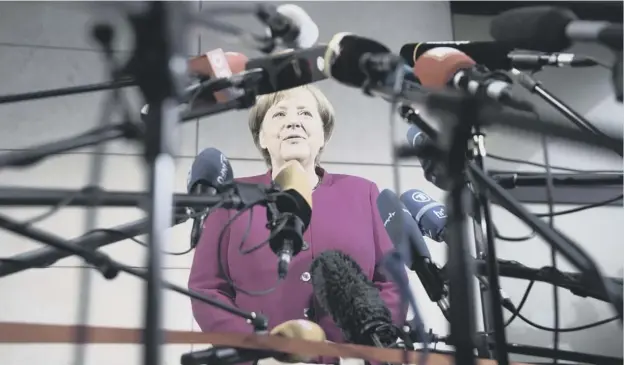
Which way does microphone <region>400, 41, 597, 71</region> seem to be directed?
to the viewer's left

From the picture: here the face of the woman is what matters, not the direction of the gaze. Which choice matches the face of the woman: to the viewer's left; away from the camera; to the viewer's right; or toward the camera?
toward the camera

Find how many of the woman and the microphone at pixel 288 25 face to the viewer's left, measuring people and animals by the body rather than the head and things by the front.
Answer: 0

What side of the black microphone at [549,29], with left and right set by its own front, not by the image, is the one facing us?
left

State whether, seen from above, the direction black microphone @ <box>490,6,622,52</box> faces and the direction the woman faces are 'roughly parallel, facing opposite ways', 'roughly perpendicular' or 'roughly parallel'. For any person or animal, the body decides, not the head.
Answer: roughly perpendicular

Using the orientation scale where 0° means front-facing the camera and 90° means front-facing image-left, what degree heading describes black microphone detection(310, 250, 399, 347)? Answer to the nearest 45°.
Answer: approximately 135°

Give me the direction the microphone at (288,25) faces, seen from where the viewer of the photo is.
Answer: facing away from the viewer and to the right of the viewer

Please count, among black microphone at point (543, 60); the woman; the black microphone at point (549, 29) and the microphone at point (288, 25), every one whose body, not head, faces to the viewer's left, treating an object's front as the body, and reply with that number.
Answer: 2

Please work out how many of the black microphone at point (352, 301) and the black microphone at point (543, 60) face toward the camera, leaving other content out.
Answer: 0

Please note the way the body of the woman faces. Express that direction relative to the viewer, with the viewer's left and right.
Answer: facing the viewer

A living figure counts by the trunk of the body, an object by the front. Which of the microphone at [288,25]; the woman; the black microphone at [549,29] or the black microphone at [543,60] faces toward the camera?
the woman

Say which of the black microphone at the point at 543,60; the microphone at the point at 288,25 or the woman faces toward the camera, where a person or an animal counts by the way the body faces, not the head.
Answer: the woman
